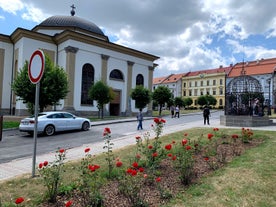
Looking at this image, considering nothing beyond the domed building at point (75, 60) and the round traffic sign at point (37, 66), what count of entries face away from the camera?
0

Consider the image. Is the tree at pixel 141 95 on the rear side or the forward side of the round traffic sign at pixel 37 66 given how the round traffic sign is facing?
on the rear side

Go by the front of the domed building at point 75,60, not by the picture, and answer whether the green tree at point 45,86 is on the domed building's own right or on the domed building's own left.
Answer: on the domed building's own right

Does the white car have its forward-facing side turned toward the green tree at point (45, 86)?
no

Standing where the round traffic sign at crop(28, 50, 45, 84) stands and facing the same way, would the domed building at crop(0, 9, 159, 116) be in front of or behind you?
behind

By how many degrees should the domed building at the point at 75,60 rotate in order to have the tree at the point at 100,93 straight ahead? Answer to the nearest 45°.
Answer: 0° — it already faces it

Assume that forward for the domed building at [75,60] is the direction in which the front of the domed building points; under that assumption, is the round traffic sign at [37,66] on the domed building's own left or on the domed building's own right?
on the domed building's own right

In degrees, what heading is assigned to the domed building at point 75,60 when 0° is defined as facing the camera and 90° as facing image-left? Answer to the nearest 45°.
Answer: approximately 315°

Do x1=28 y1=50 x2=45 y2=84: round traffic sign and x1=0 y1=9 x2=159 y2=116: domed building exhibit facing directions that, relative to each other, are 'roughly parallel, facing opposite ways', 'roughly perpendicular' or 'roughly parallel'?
roughly perpendicular

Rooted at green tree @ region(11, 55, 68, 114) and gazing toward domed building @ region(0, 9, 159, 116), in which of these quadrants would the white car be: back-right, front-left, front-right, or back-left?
back-right

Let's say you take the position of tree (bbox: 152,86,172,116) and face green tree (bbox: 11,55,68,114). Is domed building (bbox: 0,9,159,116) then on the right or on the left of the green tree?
right

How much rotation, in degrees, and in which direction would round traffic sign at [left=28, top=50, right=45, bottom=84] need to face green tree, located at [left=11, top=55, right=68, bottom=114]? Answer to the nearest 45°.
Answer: approximately 135° to its right

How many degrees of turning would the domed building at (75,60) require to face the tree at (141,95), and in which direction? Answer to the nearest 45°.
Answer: approximately 45° to its left

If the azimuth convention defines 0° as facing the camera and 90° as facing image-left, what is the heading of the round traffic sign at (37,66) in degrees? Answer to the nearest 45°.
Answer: approximately 45°

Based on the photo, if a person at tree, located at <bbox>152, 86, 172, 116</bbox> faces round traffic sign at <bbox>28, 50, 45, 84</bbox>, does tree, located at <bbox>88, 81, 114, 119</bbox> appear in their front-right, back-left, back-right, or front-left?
front-right

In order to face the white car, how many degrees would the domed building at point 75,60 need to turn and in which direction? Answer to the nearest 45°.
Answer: approximately 45° to its right
